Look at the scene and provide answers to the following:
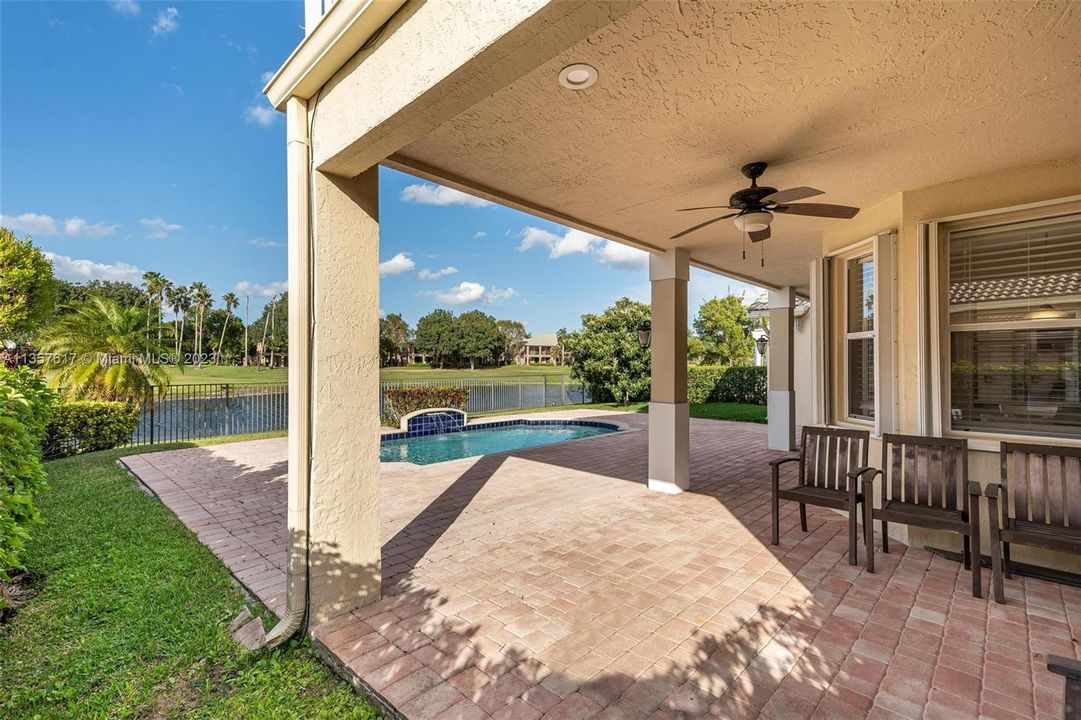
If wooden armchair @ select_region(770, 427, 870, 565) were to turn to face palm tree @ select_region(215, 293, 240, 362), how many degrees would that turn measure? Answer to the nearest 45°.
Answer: approximately 45° to its right

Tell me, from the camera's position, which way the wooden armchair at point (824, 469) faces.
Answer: facing the viewer and to the left of the viewer

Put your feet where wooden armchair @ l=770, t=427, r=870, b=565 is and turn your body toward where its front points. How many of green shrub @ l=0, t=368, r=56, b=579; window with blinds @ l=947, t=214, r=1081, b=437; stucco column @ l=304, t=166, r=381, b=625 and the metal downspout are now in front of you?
3

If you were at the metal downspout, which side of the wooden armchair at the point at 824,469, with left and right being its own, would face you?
front

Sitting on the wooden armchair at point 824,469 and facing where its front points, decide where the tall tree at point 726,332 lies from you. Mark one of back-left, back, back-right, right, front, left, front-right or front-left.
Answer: back-right

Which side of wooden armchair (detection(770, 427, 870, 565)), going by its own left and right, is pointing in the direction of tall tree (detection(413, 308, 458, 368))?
right

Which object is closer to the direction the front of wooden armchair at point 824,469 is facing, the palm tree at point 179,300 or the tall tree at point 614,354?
the palm tree

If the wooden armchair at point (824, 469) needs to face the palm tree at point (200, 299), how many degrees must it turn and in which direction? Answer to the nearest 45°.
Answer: approximately 45° to its right

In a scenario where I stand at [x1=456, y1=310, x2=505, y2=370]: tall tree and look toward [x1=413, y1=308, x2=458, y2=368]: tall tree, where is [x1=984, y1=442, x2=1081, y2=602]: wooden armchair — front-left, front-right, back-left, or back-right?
back-left

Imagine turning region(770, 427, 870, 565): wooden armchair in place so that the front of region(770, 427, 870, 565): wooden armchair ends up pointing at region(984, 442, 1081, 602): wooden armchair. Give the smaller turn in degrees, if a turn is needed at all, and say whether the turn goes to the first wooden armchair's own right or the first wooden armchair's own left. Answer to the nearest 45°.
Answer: approximately 135° to the first wooden armchair's own left

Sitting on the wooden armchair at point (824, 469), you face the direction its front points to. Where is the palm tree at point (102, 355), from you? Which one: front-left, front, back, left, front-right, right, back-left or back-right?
front-right
